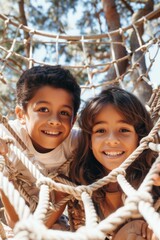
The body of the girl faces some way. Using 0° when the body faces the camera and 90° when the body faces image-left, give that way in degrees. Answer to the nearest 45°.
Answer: approximately 0°
